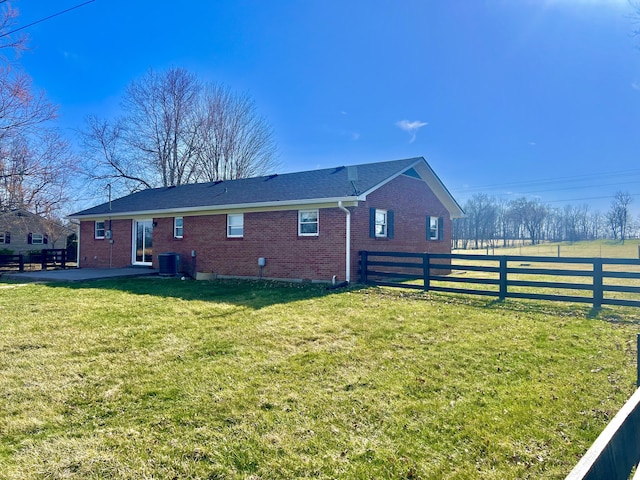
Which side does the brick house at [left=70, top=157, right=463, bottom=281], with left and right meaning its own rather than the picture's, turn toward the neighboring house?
left

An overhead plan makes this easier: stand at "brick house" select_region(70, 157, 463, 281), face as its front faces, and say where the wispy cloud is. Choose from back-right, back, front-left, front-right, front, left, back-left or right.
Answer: front

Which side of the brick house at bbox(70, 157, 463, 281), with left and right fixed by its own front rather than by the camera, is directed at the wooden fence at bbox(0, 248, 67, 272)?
left

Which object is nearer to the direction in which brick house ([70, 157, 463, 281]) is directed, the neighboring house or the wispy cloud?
the wispy cloud

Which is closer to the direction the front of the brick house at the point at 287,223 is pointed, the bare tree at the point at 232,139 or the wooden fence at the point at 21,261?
the bare tree

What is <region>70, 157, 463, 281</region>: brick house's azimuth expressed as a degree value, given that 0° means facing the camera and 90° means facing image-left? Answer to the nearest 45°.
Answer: approximately 225°

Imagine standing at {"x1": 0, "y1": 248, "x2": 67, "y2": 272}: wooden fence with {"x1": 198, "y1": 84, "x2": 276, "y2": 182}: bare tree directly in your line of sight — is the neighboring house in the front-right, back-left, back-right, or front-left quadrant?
front-left
